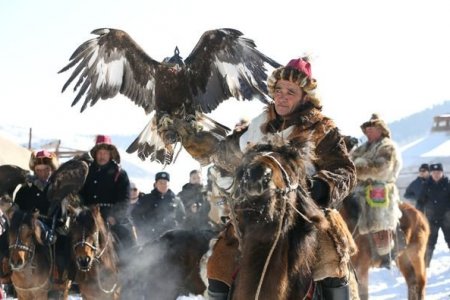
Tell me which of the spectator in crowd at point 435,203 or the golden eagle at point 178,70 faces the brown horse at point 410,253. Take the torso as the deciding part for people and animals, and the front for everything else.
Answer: the spectator in crowd

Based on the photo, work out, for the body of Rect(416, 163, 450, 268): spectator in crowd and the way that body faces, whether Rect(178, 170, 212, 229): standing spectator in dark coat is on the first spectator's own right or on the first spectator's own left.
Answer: on the first spectator's own right

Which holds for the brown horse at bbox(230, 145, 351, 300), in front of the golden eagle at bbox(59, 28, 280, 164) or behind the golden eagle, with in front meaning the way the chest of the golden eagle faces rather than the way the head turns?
in front

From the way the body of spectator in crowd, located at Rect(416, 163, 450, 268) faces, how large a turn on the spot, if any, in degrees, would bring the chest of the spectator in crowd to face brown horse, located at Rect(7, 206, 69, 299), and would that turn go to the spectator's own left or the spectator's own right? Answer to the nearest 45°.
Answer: approximately 45° to the spectator's own right
